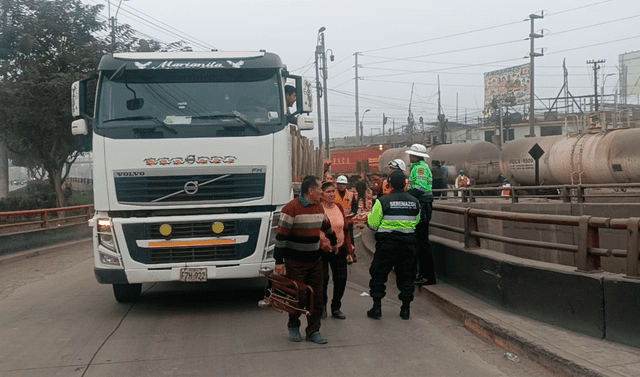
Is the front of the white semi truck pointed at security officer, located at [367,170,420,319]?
no

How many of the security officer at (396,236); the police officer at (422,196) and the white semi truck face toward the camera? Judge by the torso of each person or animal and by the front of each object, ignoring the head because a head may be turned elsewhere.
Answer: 1

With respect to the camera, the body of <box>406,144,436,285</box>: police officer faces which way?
to the viewer's left

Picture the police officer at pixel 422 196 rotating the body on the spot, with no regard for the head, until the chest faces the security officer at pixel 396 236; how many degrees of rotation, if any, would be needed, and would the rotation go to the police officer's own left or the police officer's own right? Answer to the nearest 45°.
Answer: approximately 90° to the police officer's own left

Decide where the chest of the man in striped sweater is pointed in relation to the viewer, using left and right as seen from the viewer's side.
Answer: facing the viewer and to the right of the viewer

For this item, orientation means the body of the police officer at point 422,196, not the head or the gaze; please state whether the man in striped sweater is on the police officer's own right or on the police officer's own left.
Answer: on the police officer's own left

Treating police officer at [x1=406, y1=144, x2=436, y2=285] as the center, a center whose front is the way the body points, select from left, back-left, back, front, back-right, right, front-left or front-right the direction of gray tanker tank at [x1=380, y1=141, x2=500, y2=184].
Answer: right

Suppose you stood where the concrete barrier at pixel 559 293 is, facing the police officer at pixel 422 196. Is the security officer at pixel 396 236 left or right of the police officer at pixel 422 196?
left

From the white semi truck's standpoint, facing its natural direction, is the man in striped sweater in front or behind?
in front

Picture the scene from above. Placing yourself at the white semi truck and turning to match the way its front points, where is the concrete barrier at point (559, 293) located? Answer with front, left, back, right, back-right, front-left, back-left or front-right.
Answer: front-left

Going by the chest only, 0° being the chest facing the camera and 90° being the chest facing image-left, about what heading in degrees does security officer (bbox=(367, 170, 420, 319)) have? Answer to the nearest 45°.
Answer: approximately 180°

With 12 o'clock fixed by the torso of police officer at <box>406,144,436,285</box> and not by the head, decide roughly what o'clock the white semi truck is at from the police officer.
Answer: The white semi truck is roughly at 1 o'clock from the police officer.

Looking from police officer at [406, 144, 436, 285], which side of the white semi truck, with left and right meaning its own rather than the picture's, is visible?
left

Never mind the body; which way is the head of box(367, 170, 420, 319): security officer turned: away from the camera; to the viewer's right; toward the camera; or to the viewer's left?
away from the camera

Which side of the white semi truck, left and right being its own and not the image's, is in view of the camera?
front

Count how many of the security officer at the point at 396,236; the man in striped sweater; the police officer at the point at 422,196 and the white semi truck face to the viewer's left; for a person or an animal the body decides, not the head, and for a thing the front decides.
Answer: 1

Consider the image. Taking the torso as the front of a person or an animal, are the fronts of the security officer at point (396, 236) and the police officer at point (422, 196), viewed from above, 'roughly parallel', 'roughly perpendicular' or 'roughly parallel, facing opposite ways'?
roughly perpendicular
